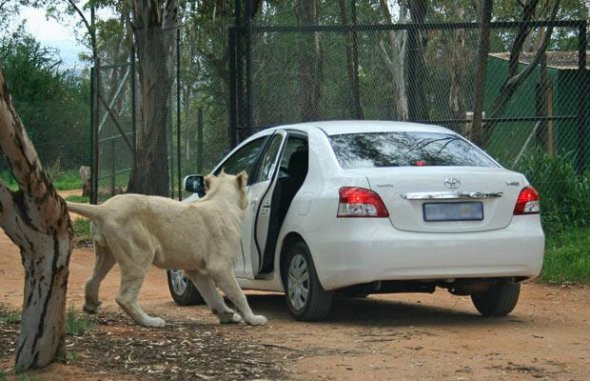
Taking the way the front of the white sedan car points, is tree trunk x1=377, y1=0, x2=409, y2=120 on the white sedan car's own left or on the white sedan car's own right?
on the white sedan car's own right

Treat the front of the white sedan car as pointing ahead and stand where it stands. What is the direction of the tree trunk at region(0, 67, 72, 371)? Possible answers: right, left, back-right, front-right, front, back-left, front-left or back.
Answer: left

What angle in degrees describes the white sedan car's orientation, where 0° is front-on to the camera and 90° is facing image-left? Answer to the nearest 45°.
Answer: approximately 135°

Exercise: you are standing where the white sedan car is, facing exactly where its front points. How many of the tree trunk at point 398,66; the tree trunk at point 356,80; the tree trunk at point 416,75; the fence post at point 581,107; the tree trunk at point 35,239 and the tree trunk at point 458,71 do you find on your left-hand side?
1

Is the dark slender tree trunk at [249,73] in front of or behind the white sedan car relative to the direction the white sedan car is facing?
in front

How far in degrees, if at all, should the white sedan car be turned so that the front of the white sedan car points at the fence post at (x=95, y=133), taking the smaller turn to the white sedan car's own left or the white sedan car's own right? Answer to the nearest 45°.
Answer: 0° — it already faces it

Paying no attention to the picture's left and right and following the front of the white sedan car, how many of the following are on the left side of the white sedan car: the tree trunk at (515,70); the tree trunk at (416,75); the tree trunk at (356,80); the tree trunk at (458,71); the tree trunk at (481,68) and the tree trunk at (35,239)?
1

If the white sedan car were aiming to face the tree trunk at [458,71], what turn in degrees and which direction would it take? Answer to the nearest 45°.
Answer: approximately 45° to its right
